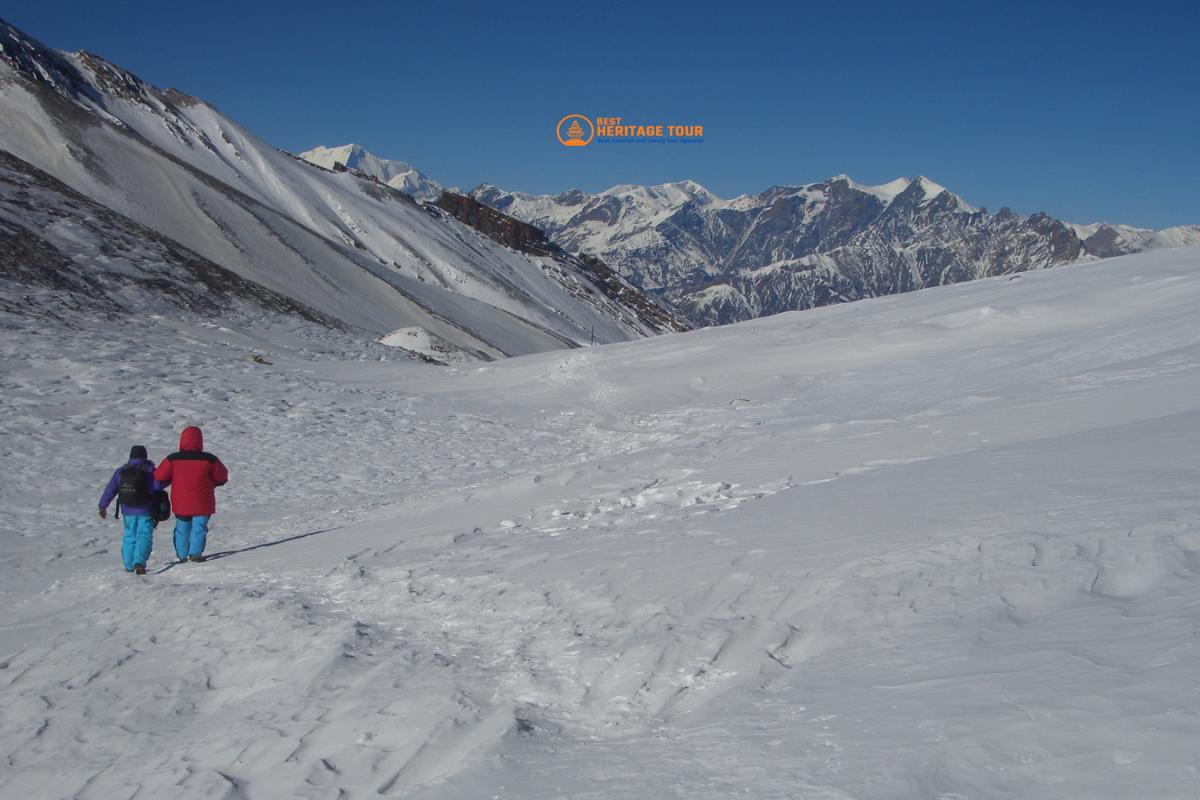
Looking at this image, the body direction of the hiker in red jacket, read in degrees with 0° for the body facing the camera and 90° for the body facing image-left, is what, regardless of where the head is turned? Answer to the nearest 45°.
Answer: approximately 180°

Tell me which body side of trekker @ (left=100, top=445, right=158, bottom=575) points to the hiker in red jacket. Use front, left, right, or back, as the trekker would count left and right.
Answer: right

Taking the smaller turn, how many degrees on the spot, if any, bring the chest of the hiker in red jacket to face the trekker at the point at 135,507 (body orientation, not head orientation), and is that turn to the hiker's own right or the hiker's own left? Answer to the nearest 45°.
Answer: approximately 90° to the hiker's own left

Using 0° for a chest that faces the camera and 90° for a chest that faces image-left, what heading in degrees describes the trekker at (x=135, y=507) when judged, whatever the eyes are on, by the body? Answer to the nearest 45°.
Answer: approximately 180°

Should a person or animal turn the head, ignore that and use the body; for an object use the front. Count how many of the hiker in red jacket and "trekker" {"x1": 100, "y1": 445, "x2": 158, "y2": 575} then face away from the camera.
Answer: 2

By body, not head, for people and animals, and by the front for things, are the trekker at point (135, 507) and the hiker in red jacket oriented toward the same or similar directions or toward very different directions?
same or similar directions
